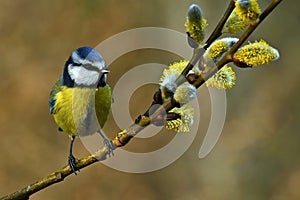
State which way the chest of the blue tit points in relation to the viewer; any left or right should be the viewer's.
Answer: facing the viewer and to the right of the viewer
